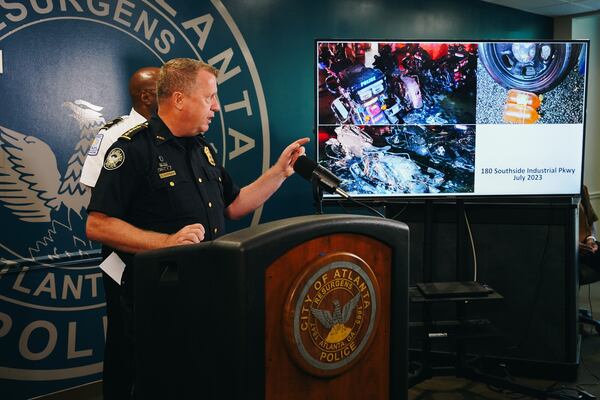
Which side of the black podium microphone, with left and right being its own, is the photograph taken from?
left

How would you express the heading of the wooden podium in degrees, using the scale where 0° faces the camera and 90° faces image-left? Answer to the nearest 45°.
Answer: approximately 315°

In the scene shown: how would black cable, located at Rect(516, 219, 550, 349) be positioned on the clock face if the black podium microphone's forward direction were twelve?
The black cable is roughly at 4 o'clock from the black podium microphone.

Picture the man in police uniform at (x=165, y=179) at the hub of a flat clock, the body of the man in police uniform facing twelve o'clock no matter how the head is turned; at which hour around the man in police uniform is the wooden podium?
The wooden podium is roughly at 1 o'clock from the man in police uniform.

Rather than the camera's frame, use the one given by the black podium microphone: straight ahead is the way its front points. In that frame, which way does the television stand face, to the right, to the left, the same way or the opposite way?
to the left

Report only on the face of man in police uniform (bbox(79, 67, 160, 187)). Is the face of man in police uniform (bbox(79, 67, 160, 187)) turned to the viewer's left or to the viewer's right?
to the viewer's right

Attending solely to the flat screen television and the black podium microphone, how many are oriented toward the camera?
1

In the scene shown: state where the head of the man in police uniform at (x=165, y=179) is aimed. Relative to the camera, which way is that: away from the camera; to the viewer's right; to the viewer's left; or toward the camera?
to the viewer's right

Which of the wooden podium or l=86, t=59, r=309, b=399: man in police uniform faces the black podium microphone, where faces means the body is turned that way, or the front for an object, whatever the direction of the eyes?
the man in police uniform

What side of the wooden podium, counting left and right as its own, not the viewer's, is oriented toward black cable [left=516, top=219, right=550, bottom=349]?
left
